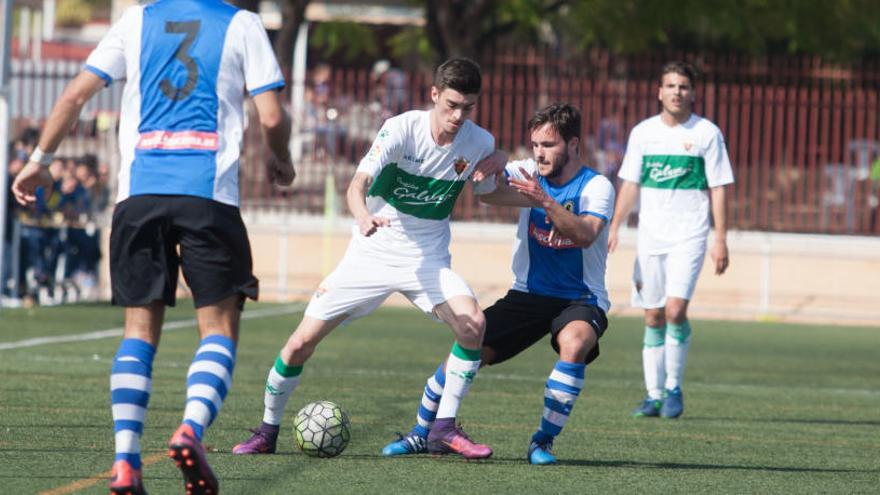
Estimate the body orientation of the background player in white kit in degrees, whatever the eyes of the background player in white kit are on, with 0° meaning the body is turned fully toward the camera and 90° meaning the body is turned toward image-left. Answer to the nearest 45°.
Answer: approximately 0°

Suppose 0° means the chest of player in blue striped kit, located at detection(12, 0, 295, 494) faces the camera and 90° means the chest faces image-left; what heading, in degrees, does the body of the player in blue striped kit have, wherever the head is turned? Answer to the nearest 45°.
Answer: approximately 180°

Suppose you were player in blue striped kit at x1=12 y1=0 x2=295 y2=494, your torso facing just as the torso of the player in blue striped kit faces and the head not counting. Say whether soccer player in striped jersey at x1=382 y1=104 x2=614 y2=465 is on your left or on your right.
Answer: on your right

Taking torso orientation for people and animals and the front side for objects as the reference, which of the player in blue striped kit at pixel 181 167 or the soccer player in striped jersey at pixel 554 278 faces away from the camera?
the player in blue striped kit

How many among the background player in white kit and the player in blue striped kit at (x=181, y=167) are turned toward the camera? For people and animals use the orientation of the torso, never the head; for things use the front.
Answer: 1

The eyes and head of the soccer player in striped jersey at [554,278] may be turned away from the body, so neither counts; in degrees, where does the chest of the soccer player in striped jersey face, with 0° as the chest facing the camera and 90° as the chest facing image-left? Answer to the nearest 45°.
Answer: approximately 45°

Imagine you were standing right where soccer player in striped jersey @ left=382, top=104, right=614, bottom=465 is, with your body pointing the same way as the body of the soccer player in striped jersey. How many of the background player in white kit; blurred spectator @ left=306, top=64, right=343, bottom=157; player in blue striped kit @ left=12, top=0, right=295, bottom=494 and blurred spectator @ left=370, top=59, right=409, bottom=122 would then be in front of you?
1

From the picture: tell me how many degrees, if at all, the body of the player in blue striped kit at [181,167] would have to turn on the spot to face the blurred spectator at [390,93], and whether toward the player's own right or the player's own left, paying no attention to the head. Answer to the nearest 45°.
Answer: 0° — they already face them

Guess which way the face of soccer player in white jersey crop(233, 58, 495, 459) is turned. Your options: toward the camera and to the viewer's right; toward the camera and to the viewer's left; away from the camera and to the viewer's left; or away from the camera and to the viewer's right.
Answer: toward the camera and to the viewer's right

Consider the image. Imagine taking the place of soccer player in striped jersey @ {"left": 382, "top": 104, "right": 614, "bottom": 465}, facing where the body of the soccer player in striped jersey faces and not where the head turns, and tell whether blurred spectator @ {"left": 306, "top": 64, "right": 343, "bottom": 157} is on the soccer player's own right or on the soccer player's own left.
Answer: on the soccer player's own right

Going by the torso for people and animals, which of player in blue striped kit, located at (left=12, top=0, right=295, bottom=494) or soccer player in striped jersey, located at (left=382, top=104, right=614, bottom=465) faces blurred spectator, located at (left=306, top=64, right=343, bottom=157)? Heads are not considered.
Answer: the player in blue striped kit

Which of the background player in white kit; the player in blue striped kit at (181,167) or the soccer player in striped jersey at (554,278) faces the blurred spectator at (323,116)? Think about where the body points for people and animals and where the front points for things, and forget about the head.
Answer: the player in blue striped kit
